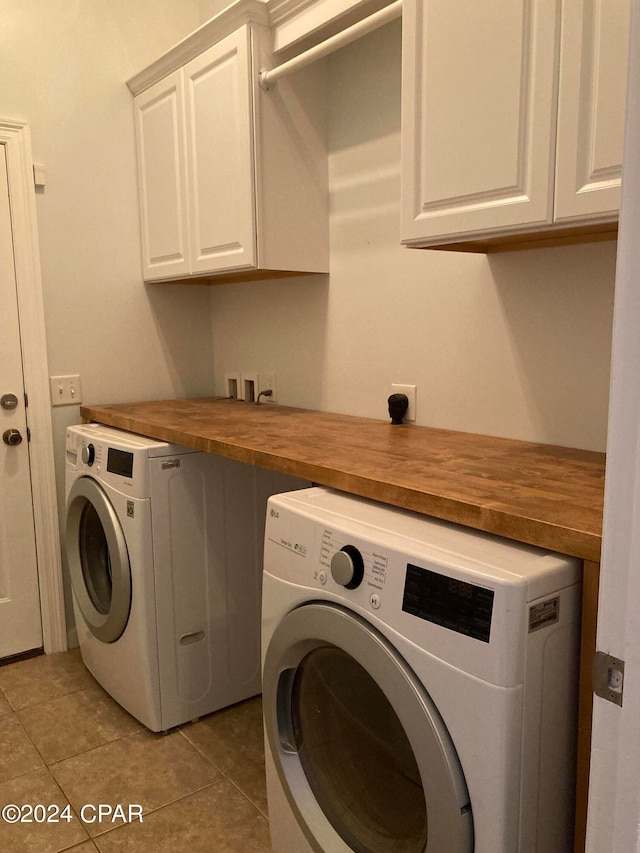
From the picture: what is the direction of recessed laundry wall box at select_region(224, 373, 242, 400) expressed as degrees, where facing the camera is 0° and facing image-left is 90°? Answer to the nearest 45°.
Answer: approximately 45°

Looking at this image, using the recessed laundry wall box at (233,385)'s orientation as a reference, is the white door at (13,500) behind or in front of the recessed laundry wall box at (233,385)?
in front

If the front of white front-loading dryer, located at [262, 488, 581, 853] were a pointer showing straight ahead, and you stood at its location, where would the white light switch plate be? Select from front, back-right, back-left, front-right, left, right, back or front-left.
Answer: right

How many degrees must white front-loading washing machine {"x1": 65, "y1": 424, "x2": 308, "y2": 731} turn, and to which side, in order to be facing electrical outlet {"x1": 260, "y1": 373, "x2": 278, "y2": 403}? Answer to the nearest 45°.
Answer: approximately 180°

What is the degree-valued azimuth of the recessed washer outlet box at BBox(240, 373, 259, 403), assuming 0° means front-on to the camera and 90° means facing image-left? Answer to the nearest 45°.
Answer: approximately 45°
